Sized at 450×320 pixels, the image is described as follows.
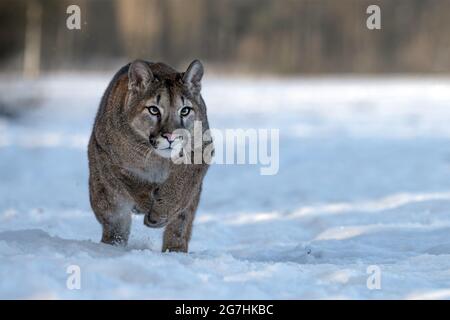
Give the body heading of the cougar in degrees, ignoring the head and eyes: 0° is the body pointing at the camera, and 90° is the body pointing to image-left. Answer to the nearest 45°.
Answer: approximately 0°
